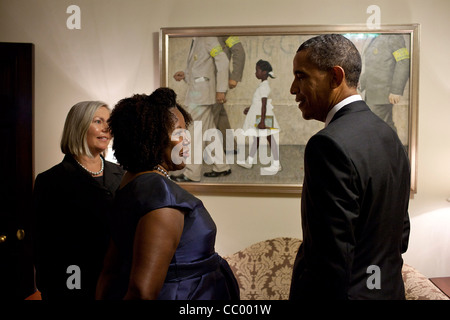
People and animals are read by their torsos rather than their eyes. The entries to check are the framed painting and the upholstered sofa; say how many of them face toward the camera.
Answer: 2

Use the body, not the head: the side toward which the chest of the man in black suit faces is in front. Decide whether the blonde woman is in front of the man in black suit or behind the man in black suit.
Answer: in front

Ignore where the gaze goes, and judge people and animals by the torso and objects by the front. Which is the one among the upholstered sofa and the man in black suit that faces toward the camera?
the upholstered sofa

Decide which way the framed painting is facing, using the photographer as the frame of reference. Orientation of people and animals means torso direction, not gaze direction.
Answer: facing the viewer

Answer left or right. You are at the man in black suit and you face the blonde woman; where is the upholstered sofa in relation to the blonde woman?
right

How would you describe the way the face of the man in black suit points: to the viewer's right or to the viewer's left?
to the viewer's left

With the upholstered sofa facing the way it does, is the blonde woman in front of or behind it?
in front

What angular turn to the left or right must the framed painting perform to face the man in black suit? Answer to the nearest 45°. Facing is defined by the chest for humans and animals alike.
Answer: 0° — it already faces them

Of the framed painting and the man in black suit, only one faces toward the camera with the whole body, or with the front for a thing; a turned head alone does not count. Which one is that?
the framed painting

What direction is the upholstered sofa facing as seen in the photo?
toward the camera

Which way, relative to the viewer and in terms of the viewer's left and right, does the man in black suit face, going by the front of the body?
facing away from the viewer and to the left of the viewer

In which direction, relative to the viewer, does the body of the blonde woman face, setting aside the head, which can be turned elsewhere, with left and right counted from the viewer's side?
facing the viewer and to the right of the viewer

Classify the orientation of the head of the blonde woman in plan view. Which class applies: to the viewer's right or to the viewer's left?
to the viewer's right

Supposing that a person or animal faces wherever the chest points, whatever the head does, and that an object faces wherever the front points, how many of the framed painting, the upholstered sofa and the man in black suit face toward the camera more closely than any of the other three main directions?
2
